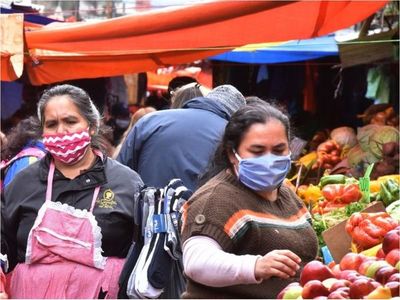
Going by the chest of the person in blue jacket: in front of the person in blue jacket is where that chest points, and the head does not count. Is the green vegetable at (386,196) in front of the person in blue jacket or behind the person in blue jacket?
in front

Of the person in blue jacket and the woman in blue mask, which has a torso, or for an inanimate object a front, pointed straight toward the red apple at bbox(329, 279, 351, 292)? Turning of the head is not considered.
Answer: the woman in blue mask

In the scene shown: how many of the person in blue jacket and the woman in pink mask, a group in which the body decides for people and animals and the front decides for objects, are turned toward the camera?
1

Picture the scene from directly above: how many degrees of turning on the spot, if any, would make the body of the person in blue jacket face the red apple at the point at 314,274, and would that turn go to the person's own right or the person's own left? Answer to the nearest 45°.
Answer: approximately 135° to the person's own right

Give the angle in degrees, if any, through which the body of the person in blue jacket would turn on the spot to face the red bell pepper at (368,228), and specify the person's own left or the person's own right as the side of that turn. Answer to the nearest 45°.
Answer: approximately 90° to the person's own right

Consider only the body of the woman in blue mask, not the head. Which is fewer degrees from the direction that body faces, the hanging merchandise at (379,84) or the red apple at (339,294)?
the red apple

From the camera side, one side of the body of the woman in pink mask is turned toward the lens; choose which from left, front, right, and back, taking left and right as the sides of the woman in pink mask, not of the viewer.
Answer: front

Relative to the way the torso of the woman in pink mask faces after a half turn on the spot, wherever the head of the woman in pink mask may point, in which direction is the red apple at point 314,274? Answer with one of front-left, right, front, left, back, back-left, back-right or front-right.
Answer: back-right

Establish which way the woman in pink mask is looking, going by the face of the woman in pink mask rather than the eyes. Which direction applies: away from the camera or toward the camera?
toward the camera

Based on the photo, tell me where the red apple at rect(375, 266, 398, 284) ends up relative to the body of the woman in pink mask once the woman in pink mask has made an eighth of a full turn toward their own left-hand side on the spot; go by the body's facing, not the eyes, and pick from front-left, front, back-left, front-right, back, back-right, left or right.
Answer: front

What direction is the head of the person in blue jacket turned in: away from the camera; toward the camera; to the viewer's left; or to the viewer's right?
away from the camera
